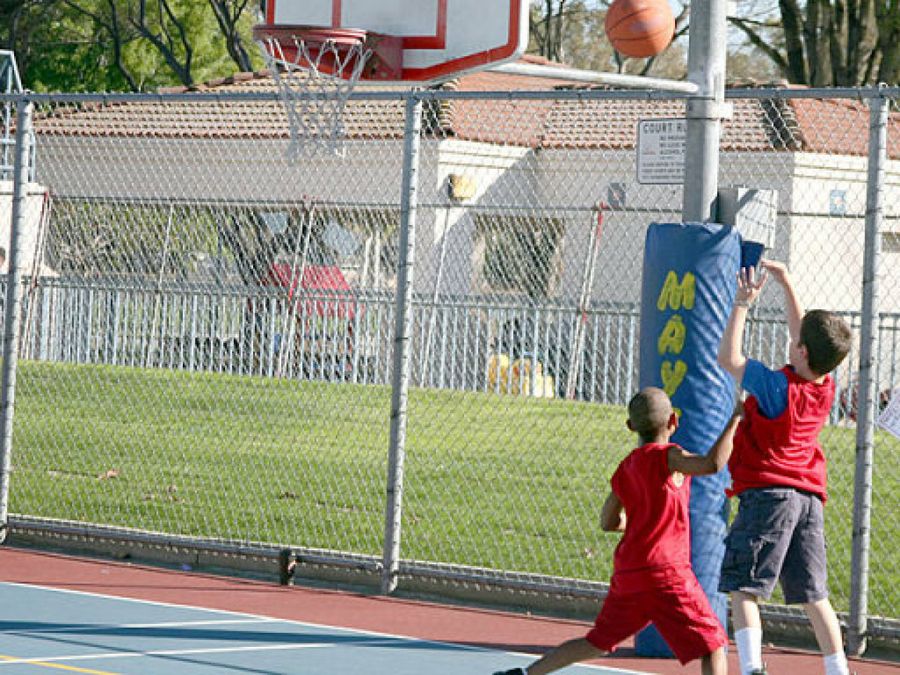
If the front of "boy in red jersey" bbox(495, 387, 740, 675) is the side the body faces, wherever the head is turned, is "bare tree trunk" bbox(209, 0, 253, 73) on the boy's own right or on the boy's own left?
on the boy's own left

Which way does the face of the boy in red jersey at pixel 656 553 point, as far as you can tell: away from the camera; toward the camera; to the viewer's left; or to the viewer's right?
away from the camera

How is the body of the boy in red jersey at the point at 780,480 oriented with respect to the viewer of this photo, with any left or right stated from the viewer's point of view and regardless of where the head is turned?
facing away from the viewer and to the left of the viewer

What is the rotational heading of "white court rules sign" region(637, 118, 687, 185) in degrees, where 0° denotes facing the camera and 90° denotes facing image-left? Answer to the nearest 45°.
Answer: approximately 0°

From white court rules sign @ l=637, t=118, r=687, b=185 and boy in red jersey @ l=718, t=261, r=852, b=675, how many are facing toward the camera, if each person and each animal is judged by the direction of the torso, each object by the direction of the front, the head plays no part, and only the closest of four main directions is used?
1

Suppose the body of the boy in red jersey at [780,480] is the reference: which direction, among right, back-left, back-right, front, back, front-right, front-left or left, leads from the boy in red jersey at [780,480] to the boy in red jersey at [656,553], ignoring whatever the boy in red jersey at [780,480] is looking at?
left

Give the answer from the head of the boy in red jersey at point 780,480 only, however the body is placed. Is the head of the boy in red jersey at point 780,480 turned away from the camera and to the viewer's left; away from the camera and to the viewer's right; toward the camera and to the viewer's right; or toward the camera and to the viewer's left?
away from the camera and to the viewer's left
